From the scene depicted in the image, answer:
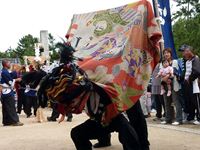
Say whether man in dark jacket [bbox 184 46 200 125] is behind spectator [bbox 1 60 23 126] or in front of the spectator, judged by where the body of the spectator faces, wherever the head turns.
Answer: in front

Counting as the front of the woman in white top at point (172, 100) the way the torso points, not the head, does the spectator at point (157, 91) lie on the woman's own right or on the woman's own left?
on the woman's own right

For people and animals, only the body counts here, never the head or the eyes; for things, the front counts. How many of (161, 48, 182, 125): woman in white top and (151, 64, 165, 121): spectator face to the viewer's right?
0

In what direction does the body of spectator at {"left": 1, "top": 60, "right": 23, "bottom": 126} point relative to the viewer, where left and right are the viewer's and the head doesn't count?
facing to the right of the viewer

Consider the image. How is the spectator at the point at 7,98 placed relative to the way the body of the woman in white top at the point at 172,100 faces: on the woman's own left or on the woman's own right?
on the woman's own right

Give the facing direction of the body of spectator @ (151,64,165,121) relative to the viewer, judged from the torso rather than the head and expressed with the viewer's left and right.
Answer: facing to the left of the viewer

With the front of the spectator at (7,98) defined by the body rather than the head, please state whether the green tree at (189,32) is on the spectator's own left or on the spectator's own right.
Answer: on the spectator's own left

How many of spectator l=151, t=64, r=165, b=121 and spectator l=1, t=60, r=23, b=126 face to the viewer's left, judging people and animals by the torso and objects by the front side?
1

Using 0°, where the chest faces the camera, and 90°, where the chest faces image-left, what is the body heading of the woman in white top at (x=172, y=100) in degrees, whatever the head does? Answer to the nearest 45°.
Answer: approximately 45°
